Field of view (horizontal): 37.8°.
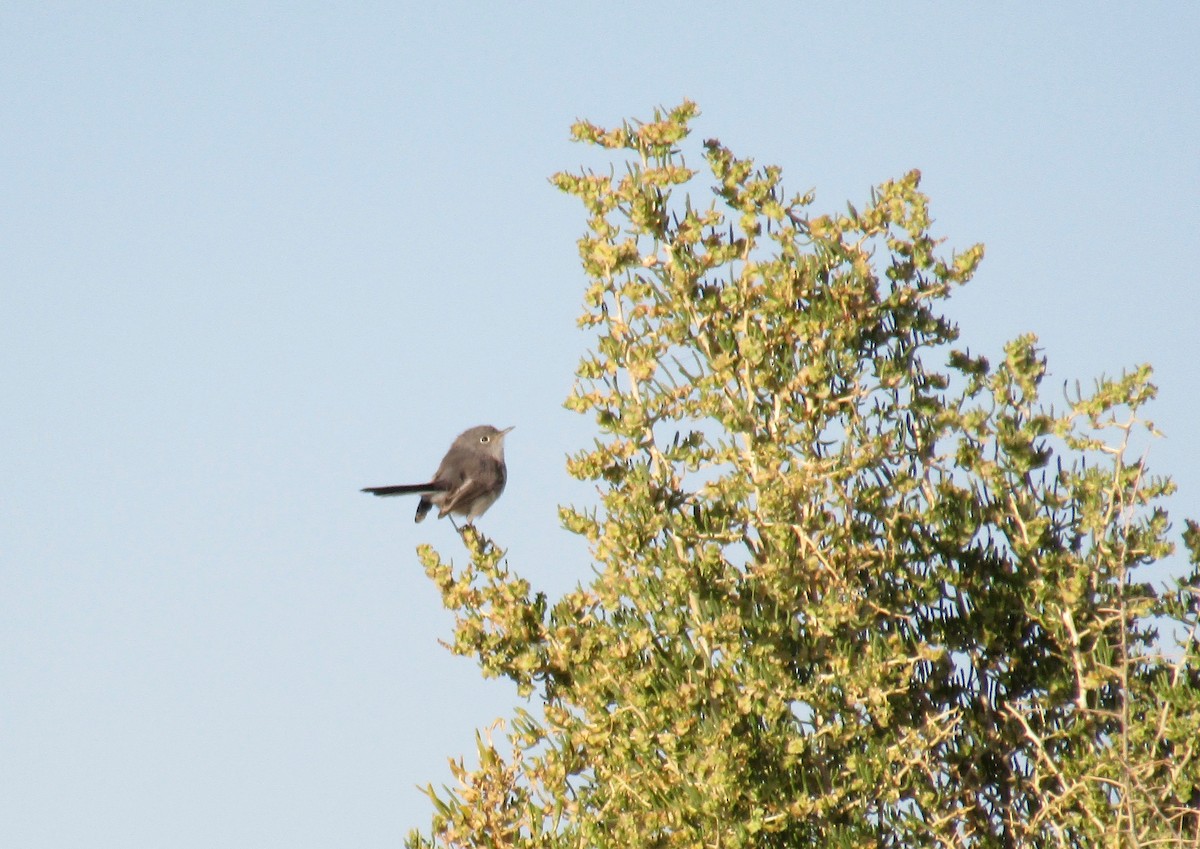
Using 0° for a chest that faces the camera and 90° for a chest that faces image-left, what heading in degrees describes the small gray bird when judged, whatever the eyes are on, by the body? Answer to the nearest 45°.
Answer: approximately 270°
